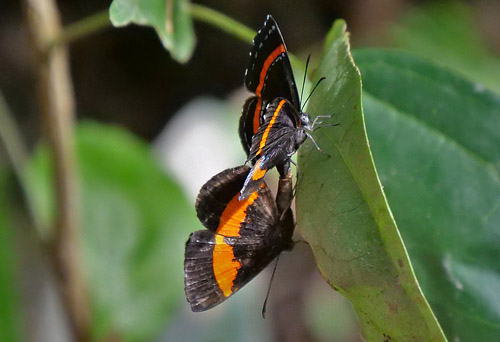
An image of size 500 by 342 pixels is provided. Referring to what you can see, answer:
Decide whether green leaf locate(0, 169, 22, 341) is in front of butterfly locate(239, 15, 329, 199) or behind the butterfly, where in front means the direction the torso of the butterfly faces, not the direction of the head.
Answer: behind

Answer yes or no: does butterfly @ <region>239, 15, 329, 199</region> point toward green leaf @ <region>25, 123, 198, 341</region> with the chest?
no

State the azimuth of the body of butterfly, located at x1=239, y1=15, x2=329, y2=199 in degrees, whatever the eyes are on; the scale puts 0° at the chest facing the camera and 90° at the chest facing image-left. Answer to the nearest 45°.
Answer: approximately 270°

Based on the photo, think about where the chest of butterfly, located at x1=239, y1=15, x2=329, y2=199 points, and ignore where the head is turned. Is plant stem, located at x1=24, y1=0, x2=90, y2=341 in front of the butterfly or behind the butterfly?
behind
